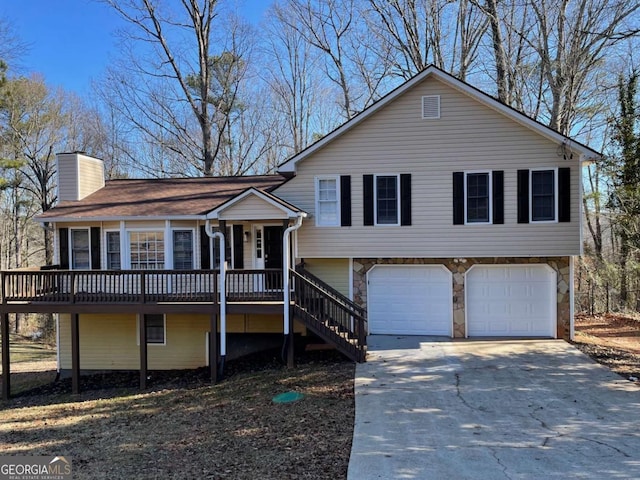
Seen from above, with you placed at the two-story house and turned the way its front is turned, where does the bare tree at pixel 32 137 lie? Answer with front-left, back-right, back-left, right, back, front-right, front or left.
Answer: back-right

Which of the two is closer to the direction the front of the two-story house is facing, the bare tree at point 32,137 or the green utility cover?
the green utility cover

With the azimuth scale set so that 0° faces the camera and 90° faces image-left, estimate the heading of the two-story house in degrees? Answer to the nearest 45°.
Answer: approximately 0°
